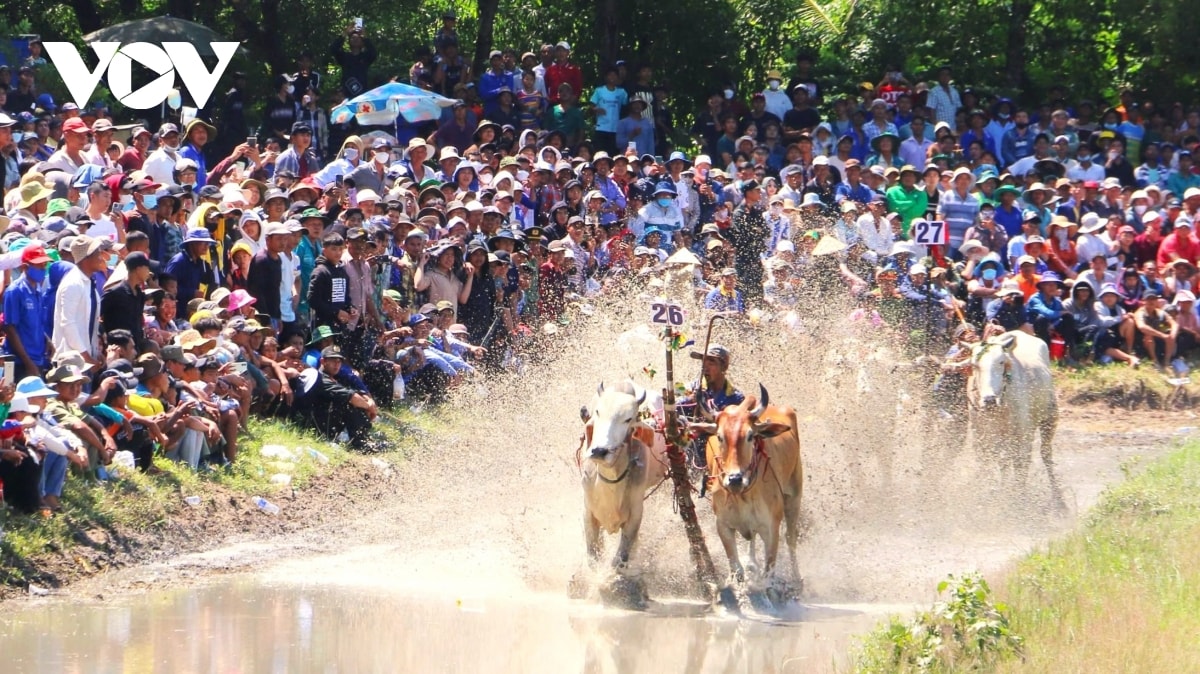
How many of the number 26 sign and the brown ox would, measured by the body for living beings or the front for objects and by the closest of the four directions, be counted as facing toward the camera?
2

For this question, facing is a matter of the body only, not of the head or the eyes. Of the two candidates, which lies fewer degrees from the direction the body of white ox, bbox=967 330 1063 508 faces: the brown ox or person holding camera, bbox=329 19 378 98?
the brown ox

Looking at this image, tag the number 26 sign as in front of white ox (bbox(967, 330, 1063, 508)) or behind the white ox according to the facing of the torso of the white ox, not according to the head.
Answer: in front

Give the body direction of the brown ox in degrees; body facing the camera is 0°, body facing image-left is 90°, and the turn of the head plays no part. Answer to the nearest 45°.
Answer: approximately 0°

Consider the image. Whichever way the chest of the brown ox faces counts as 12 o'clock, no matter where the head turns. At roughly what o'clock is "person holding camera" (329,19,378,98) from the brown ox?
The person holding camera is roughly at 5 o'clock from the brown ox.

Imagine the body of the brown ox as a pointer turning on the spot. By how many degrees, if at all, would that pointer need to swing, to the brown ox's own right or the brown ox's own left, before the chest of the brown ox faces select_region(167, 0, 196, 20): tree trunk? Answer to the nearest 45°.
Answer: approximately 135° to the brown ox's own right
